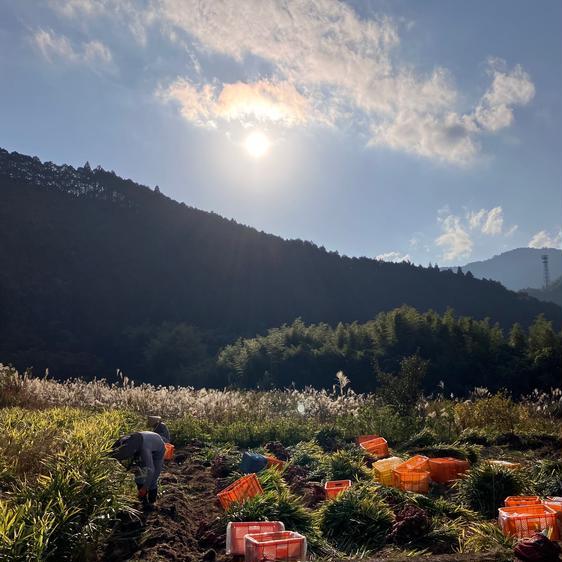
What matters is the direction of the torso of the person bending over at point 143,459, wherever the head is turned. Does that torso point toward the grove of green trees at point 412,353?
no

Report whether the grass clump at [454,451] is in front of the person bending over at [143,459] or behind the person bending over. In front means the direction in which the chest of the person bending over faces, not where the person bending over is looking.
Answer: behind

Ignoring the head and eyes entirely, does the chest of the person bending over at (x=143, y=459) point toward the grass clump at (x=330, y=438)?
no

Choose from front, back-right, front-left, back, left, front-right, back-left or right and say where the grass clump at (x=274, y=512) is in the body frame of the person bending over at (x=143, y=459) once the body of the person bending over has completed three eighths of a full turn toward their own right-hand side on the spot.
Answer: right

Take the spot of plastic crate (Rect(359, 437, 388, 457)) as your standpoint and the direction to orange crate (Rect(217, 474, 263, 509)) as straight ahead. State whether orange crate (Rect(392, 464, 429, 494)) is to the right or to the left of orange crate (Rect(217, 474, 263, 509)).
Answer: left

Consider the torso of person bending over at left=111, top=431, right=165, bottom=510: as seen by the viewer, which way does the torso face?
to the viewer's left

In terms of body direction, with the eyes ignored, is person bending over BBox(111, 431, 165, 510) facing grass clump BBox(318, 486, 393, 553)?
no

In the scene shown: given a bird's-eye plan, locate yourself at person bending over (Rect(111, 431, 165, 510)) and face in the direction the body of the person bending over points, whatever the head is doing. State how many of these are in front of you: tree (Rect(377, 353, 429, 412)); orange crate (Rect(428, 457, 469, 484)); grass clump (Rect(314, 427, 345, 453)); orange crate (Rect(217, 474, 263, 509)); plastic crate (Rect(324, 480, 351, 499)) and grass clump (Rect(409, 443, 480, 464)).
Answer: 0

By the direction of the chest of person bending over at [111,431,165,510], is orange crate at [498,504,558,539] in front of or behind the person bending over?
behind

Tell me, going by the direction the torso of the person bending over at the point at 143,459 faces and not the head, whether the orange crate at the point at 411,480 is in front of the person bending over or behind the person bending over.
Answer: behind

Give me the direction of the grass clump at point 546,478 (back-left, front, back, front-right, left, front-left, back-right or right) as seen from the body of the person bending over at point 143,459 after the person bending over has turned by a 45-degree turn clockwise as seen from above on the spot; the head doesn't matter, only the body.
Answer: back-right

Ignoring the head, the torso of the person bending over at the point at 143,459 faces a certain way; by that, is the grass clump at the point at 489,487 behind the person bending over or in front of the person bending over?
behind

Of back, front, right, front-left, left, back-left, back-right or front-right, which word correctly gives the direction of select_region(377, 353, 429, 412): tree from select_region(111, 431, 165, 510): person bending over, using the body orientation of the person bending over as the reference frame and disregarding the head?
back-right

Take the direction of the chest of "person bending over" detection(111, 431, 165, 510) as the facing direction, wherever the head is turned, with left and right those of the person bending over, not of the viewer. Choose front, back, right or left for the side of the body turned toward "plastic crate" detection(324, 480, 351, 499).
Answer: back

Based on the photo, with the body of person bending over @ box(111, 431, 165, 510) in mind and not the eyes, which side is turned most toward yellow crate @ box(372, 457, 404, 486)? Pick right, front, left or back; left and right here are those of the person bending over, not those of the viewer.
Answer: back
